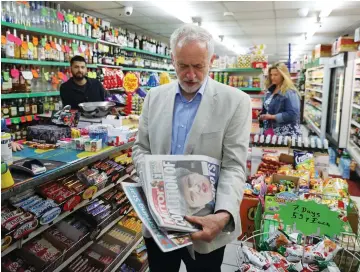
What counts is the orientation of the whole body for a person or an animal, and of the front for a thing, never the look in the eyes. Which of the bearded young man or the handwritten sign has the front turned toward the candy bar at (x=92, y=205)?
the bearded young man

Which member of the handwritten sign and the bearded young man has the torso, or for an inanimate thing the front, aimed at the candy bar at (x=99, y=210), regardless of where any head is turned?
the bearded young man

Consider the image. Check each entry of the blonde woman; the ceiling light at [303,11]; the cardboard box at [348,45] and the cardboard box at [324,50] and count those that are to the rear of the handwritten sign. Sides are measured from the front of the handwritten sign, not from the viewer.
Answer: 4

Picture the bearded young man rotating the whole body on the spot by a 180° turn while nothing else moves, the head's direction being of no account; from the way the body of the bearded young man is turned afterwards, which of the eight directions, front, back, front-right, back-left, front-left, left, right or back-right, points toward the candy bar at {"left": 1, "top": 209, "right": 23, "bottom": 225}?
back

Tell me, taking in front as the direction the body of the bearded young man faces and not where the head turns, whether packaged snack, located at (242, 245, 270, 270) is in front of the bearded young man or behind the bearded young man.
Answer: in front

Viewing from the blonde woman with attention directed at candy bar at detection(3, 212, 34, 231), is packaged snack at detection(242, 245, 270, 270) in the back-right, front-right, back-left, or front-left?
front-left

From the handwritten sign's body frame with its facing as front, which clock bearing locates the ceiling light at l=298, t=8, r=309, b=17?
The ceiling light is roughly at 6 o'clock from the handwritten sign.

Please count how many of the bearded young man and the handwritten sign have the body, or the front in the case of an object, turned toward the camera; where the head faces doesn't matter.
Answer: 2

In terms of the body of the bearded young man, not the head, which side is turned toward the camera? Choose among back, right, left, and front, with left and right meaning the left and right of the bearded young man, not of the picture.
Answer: front

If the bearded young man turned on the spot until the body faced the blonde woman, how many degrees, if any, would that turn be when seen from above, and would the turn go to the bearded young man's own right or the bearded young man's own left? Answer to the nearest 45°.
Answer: approximately 90° to the bearded young man's own left

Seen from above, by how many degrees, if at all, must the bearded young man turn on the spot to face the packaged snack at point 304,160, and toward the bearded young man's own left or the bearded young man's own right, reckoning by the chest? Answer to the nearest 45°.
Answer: approximately 45° to the bearded young man's own left

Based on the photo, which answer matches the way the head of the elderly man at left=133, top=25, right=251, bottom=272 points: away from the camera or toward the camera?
toward the camera
